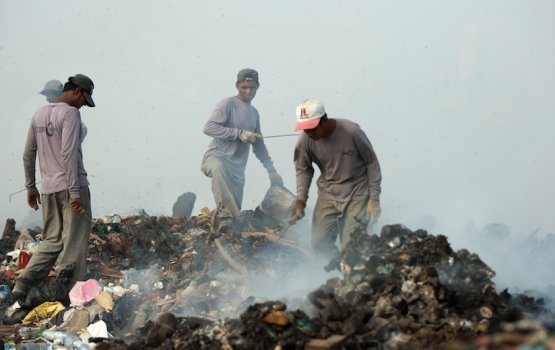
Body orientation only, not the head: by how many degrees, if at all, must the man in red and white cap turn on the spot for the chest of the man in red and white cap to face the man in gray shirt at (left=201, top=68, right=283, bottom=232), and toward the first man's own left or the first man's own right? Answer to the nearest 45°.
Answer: approximately 90° to the first man's own right

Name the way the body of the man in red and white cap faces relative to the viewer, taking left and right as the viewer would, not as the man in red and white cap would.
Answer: facing the viewer and to the left of the viewer

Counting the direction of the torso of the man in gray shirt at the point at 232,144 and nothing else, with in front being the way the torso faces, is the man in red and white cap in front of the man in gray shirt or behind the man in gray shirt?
in front

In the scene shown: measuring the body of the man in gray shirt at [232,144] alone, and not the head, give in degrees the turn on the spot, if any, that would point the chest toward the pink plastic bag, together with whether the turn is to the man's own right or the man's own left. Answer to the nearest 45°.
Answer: approximately 90° to the man's own right

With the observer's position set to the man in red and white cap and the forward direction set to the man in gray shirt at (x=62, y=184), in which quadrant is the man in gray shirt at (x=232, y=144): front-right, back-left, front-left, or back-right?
front-right

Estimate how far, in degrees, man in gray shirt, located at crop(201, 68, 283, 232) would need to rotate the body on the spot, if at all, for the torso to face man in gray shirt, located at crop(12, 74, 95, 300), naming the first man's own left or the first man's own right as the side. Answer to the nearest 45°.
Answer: approximately 90° to the first man's own right

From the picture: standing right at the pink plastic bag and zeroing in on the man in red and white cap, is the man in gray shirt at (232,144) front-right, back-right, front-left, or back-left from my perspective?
front-left

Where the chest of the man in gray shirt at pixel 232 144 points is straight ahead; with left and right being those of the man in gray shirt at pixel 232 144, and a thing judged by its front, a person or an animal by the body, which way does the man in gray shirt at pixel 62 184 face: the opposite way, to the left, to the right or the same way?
to the left

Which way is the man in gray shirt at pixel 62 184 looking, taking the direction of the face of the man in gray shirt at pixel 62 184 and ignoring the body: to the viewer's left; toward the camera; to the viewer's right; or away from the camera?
to the viewer's right

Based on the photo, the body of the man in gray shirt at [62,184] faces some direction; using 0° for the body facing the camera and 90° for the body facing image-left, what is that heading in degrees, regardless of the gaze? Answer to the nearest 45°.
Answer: approximately 225°

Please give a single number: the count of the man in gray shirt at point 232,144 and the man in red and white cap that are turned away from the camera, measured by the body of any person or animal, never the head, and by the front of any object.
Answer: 0

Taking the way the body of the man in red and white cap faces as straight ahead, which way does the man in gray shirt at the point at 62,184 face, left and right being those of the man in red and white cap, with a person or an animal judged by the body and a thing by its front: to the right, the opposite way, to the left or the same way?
the opposite way

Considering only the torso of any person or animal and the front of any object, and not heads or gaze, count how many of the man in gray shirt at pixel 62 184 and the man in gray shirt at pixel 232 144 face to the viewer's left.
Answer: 0
